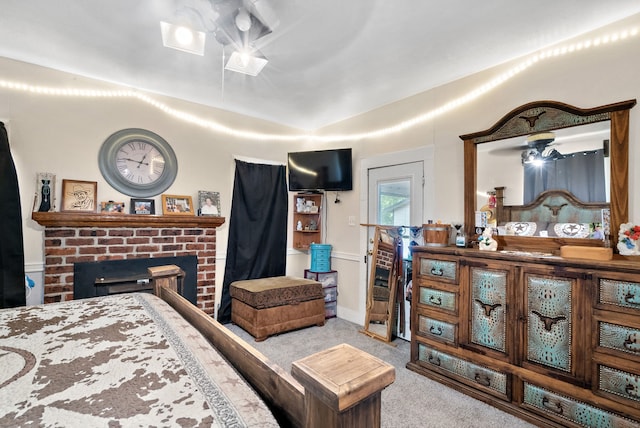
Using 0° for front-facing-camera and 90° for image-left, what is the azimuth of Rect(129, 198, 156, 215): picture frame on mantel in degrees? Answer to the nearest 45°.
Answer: approximately 0°

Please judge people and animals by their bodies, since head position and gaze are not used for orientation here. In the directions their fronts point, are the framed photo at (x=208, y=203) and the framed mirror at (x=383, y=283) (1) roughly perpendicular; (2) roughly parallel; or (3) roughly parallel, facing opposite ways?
roughly perpendicular

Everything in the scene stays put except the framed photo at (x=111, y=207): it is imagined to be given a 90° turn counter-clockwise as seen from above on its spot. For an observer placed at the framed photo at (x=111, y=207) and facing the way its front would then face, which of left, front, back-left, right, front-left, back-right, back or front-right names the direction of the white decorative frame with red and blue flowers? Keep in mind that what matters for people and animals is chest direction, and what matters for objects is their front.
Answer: front-right

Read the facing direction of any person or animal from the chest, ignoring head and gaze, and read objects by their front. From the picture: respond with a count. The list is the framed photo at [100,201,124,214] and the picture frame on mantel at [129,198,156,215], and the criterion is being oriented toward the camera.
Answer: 2

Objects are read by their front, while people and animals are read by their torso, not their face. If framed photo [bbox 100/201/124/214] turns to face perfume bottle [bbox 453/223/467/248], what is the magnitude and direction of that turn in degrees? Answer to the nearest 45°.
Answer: approximately 45° to its left

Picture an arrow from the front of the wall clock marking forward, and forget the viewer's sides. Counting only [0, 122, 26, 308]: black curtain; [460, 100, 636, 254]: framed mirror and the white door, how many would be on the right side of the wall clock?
1

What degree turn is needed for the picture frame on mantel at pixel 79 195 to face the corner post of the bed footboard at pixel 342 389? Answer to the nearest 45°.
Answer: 0° — it already faces it

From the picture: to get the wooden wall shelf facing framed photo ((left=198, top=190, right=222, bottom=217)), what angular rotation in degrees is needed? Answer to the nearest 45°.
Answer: approximately 45° to its right

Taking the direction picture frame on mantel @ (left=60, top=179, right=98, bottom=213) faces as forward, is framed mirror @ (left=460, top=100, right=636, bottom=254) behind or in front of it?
in front

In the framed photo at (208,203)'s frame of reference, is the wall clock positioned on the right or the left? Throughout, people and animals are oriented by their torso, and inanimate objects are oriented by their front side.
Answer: on its right

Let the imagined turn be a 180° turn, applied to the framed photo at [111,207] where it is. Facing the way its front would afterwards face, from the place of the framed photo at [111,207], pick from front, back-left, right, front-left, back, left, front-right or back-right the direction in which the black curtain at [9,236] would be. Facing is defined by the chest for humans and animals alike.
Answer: left
